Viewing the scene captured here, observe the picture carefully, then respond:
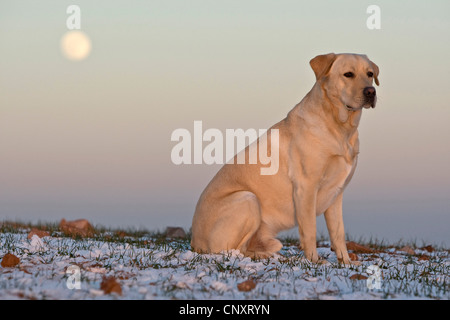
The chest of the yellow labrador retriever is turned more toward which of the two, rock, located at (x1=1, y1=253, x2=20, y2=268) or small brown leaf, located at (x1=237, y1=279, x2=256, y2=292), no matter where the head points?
the small brown leaf

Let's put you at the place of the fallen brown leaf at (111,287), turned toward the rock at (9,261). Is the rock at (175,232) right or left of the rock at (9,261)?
right

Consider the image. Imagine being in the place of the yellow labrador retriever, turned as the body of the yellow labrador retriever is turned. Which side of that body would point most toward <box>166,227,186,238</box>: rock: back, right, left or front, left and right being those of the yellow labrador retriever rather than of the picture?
back

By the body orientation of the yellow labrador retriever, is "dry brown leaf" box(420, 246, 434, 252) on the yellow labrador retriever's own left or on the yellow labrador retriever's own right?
on the yellow labrador retriever's own left

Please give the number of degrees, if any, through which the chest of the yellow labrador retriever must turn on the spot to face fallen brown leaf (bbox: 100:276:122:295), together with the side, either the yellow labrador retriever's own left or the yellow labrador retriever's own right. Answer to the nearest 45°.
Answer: approximately 90° to the yellow labrador retriever's own right

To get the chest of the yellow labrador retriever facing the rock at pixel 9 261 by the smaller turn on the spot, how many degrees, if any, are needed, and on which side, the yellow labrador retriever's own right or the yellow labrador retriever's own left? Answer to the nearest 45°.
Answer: approximately 90° to the yellow labrador retriever's own right

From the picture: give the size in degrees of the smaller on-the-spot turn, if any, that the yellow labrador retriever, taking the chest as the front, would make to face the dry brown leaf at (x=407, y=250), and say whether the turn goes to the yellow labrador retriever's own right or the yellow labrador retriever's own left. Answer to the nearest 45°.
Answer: approximately 90° to the yellow labrador retriever's own left

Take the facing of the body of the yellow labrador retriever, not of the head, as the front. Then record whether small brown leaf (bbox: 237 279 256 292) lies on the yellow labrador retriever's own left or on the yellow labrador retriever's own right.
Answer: on the yellow labrador retriever's own right

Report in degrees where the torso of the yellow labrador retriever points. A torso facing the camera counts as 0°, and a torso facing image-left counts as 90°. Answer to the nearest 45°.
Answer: approximately 315°

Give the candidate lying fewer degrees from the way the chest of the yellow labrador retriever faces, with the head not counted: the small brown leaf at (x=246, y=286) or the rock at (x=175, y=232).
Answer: the small brown leaf
